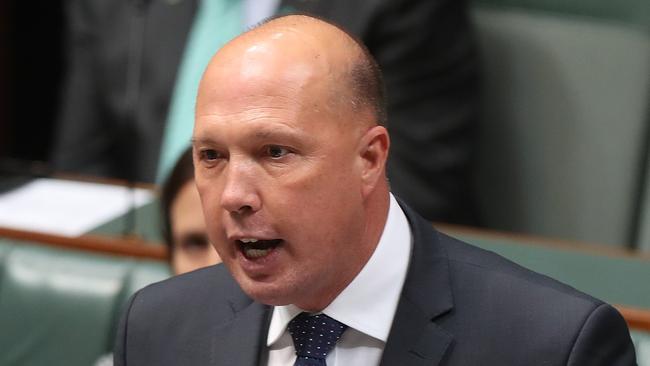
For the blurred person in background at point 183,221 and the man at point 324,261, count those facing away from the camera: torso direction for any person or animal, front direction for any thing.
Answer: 0

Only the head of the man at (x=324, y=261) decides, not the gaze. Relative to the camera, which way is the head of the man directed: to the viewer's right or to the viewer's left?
to the viewer's left

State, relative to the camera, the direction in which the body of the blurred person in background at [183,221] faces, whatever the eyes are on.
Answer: toward the camera

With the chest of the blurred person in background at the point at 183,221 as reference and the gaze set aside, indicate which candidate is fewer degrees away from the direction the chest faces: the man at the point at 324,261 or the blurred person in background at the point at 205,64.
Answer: the man

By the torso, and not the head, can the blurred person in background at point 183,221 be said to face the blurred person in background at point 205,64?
no

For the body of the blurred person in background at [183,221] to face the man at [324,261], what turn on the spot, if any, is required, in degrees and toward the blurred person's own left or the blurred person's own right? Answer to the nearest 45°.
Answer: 0° — they already face them

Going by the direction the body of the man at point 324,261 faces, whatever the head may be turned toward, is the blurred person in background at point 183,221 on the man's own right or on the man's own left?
on the man's own right

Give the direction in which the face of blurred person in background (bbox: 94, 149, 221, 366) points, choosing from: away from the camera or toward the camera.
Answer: toward the camera
